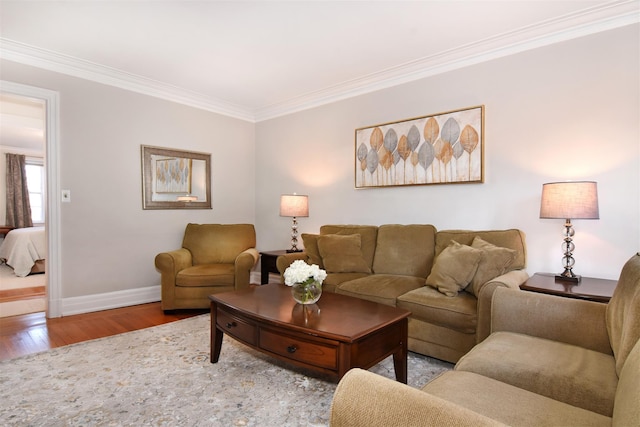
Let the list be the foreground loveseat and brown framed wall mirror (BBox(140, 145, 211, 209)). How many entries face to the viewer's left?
1

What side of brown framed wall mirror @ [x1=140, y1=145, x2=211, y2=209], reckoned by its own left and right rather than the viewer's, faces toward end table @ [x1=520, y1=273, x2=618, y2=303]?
front

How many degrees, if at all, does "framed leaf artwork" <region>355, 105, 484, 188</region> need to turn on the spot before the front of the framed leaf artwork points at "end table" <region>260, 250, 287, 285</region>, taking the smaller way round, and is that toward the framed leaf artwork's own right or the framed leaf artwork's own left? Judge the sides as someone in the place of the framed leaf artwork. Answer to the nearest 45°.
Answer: approximately 45° to the framed leaf artwork's own right

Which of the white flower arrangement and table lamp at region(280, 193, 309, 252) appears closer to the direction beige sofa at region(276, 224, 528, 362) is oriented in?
the white flower arrangement

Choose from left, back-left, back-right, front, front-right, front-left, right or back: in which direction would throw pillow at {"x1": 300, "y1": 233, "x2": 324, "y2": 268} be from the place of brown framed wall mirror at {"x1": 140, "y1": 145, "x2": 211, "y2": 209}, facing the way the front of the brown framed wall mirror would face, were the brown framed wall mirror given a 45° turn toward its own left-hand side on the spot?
front-right

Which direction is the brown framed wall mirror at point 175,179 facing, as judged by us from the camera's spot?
facing the viewer and to the right of the viewer

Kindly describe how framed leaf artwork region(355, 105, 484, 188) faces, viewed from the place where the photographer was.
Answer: facing the viewer and to the left of the viewer

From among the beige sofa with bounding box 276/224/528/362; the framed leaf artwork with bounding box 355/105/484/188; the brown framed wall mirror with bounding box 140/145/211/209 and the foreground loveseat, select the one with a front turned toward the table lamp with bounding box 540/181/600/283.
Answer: the brown framed wall mirror

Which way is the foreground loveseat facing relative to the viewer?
to the viewer's left

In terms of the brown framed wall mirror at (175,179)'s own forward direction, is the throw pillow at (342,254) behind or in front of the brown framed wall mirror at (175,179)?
in front

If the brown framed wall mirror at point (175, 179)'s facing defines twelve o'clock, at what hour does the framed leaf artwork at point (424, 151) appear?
The framed leaf artwork is roughly at 12 o'clock from the brown framed wall mirror.

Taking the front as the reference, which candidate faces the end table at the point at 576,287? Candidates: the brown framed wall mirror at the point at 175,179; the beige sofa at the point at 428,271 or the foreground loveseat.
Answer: the brown framed wall mirror

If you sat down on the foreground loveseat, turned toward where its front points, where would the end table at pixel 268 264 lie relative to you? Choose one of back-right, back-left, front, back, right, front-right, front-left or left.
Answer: front-right
